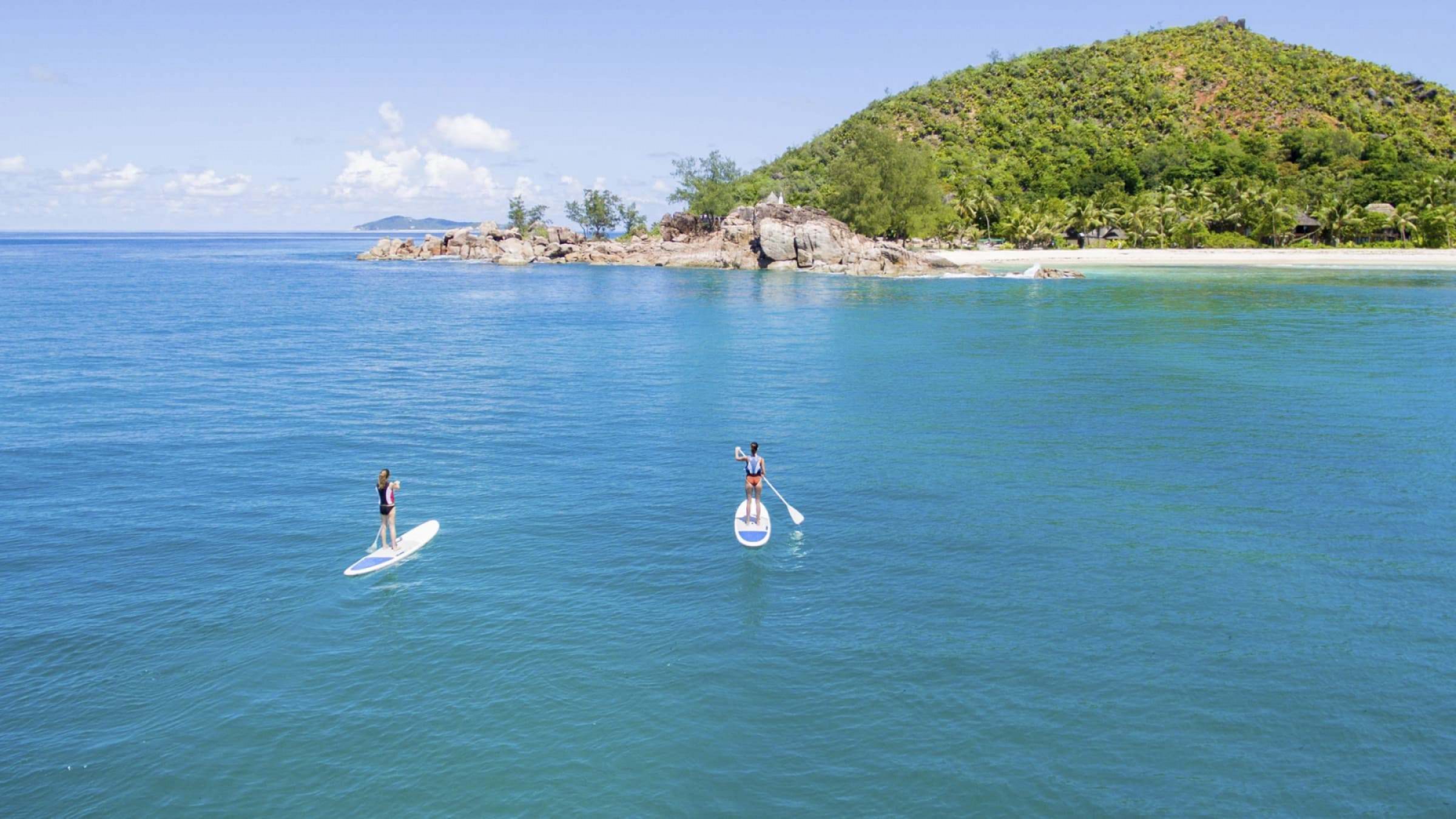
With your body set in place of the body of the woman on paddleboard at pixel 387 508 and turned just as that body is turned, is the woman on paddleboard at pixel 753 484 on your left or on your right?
on your right

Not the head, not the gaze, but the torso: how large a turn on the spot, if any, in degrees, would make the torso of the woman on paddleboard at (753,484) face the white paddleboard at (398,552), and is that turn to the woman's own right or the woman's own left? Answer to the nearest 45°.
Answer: approximately 90° to the woman's own left

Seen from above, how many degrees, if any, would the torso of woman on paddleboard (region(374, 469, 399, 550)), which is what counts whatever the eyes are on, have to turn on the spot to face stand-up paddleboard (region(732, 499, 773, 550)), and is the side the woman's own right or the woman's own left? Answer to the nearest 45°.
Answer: approximately 45° to the woman's own right

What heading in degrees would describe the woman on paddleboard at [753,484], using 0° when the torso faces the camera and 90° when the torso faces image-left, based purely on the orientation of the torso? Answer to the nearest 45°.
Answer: approximately 180°

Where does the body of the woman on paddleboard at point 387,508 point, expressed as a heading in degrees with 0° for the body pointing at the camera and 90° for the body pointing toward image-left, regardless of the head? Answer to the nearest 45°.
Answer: approximately 225°

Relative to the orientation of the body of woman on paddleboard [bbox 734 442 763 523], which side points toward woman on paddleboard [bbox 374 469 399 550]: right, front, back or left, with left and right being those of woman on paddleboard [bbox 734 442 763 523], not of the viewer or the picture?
left
